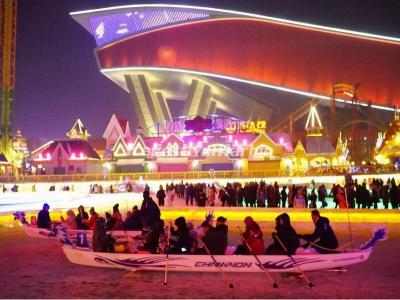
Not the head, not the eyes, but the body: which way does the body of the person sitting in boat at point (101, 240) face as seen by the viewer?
to the viewer's right

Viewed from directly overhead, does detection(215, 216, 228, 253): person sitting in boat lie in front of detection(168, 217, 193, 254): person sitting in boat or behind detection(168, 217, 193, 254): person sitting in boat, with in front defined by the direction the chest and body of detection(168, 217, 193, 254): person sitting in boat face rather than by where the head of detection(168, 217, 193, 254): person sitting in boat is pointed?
behind

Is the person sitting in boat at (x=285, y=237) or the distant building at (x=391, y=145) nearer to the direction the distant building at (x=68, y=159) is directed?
the person sitting in boat

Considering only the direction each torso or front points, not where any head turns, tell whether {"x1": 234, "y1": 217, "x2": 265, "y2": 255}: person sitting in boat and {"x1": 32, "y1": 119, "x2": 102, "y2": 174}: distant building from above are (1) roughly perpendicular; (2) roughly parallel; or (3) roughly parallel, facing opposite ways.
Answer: roughly perpendicular

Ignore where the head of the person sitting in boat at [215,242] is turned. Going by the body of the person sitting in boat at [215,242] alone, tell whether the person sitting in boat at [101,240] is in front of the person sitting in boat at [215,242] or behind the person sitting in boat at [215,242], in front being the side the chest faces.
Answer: in front

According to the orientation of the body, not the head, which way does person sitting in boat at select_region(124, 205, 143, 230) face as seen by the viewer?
to the viewer's left

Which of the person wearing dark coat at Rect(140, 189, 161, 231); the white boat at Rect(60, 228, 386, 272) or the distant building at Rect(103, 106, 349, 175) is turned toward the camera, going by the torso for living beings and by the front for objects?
the distant building

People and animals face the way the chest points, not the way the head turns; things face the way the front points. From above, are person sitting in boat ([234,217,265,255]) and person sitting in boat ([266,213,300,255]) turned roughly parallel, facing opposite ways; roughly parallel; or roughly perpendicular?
roughly parallel

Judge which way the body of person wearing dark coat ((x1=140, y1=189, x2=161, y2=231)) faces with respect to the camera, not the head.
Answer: to the viewer's left

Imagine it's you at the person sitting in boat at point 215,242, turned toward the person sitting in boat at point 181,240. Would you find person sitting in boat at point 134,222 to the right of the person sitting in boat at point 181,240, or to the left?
right

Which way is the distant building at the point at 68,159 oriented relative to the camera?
toward the camera

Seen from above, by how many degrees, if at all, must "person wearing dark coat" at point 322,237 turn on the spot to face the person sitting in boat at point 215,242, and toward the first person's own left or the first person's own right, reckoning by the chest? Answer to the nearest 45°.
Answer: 0° — they already face them
